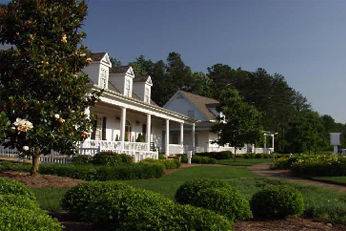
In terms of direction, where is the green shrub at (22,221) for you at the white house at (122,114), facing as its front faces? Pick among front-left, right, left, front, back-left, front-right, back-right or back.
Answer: front-right

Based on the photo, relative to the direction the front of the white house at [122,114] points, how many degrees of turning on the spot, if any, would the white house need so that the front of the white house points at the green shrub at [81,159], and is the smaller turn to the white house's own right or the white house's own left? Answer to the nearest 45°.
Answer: approximately 45° to the white house's own right

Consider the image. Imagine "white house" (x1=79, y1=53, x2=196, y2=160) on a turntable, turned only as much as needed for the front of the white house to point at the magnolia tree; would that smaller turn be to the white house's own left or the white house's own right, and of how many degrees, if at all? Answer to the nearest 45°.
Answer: approximately 45° to the white house's own right

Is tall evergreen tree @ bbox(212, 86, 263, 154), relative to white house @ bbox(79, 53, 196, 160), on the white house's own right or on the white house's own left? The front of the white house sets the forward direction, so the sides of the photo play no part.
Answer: on the white house's own left

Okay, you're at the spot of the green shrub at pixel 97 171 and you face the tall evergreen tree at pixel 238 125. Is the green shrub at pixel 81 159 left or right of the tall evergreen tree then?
left

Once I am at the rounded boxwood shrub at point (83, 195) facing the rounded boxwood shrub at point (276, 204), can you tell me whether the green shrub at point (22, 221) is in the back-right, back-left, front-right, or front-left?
back-right

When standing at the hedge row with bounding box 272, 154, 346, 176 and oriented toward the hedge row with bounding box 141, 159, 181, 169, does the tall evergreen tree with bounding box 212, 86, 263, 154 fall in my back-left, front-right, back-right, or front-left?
front-right

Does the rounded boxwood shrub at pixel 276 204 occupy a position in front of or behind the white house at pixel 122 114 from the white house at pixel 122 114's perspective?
in front

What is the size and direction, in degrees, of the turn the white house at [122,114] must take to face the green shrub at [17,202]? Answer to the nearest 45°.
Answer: approximately 45° to its right

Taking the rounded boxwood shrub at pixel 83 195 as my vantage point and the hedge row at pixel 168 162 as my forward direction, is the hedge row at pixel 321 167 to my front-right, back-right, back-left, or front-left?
front-right

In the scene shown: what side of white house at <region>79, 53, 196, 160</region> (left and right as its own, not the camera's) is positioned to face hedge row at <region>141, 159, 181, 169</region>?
front

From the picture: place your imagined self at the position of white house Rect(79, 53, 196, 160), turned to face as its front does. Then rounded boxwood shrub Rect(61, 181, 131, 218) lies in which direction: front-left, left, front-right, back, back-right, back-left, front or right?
front-right
